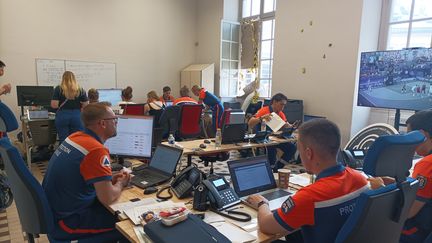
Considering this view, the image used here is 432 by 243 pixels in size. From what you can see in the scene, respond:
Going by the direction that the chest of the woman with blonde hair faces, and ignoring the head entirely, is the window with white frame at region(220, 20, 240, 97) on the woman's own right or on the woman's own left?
on the woman's own right

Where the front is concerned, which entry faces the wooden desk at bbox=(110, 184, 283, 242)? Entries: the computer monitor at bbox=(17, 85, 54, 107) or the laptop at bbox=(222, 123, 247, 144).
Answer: the computer monitor

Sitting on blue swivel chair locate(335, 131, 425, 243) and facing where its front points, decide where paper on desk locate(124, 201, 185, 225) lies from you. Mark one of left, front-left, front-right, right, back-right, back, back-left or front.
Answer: front-left

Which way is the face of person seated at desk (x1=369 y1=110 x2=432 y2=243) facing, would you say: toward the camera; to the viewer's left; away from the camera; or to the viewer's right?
to the viewer's left

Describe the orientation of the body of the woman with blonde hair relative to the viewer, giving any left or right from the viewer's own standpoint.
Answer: facing away from the viewer

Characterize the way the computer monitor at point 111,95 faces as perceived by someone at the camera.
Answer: facing the viewer

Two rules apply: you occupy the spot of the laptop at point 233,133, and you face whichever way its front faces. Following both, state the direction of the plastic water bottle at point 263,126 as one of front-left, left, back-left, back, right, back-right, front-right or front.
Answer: front-right

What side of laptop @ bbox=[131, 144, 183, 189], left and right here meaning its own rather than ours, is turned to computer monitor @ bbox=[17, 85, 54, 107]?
right

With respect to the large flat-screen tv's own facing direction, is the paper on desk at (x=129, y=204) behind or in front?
in front

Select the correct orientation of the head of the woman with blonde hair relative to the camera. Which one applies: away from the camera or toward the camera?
away from the camera

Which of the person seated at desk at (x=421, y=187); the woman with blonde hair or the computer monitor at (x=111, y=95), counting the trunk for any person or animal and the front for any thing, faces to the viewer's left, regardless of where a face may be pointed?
the person seated at desk

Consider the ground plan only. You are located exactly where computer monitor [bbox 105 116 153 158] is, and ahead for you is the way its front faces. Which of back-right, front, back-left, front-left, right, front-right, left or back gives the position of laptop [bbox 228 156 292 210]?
front-left

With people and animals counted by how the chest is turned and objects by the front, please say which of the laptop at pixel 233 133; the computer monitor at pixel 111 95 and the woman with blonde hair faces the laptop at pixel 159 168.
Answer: the computer monitor

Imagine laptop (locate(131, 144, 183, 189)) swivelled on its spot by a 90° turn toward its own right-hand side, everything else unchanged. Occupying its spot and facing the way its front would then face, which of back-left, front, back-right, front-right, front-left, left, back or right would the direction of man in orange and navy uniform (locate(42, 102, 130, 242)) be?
left

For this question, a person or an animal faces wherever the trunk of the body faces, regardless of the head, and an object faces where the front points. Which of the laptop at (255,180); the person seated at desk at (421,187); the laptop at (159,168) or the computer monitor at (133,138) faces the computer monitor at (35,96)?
the person seated at desk

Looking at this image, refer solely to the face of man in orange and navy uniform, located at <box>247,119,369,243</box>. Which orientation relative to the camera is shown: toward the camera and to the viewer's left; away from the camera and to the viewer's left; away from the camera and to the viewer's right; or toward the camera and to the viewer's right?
away from the camera and to the viewer's left

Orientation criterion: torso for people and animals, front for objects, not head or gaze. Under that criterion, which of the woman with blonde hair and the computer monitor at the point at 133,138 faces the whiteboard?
the woman with blonde hair
